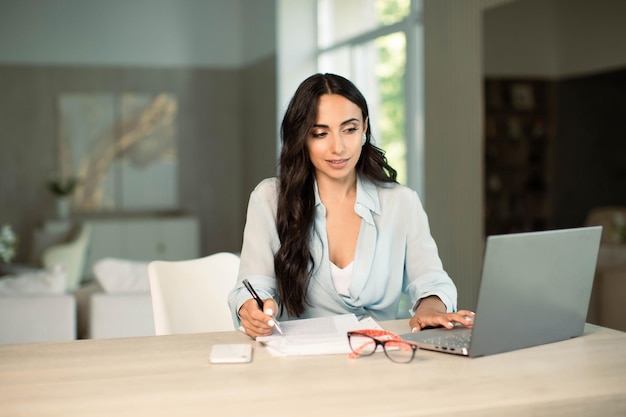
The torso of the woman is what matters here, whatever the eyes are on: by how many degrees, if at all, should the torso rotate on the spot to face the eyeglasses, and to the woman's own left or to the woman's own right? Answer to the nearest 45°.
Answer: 0° — they already face it

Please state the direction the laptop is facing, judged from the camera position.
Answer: facing away from the viewer and to the left of the viewer

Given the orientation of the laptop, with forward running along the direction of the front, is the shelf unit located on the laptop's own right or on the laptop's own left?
on the laptop's own right

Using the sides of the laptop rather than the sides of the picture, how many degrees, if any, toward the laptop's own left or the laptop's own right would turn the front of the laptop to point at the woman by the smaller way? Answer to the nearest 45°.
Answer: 0° — it already faces them

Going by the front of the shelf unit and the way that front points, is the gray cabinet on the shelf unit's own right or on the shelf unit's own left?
on the shelf unit's own right

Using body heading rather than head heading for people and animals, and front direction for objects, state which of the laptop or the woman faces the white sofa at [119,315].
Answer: the laptop
